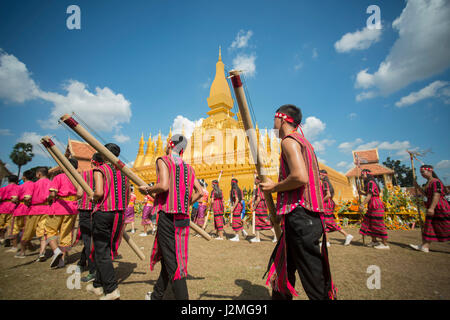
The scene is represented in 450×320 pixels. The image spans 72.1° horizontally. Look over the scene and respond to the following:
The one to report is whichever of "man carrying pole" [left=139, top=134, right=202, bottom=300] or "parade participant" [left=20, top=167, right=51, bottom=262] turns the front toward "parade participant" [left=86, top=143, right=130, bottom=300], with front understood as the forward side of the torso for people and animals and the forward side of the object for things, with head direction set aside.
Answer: the man carrying pole

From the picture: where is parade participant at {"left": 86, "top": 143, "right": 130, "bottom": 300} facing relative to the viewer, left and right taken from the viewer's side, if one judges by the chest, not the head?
facing away from the viewer and to the left of the viewer

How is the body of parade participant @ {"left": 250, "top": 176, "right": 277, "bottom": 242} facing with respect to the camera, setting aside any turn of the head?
to the viewer's left

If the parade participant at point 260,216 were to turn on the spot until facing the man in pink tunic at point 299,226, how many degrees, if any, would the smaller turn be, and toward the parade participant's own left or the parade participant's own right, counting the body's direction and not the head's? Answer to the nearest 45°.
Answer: approximately 90° to the parade participant's own left

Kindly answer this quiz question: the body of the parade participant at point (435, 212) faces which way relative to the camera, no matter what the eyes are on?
to the viewer's left

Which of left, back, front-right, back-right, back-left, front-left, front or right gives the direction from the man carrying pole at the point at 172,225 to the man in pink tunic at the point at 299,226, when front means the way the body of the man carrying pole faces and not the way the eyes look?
back

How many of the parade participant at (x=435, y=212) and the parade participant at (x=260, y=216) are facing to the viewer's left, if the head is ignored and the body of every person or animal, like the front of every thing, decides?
2

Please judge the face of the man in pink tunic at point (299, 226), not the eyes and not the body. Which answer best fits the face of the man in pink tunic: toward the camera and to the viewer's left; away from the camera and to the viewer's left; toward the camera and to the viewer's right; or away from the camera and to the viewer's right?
away from the camera and to the viewer's left

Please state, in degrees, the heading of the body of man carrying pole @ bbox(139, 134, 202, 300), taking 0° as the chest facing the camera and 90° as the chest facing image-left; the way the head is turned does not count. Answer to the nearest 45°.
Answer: approximately 135°
